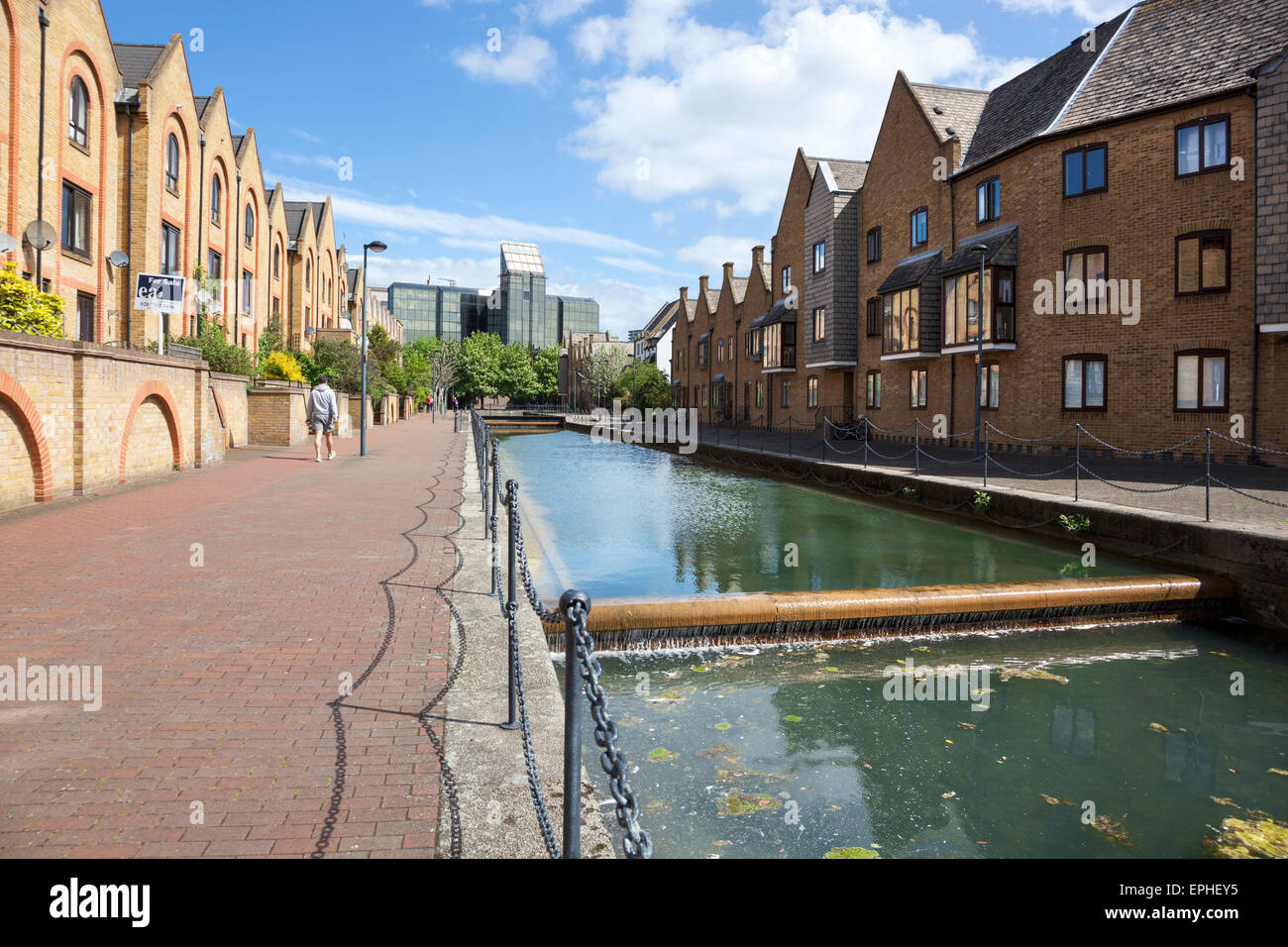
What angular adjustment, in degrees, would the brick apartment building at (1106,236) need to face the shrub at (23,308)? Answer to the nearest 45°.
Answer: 0° — it already faces it

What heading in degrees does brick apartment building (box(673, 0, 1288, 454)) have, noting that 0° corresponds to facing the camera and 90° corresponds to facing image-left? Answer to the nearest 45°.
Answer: approximately 45°

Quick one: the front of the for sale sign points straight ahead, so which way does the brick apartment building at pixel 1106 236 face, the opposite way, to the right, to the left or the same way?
to the right

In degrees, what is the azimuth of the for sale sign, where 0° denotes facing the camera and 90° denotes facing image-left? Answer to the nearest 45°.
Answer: approximately 0°

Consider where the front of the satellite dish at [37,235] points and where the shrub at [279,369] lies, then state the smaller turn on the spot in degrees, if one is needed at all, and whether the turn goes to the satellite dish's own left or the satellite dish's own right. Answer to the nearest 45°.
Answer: approximately 90° to the satellite dish's own left

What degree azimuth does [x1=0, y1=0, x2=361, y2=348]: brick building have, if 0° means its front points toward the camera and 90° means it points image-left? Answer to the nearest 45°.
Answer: approximately 315°

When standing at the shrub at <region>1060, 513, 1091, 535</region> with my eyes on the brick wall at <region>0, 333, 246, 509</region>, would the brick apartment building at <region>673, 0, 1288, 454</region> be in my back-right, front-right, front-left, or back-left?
back-right
